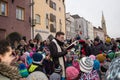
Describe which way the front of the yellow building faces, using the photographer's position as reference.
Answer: facing the viewer and to the right of the viewer

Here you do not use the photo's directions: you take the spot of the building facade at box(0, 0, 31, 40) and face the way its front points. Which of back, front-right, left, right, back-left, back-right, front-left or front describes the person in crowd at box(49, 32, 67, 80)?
front-right

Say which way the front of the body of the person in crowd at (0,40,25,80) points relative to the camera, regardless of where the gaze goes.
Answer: to the viewer's right

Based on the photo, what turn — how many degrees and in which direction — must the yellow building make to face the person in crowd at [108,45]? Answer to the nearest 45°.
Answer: approximately 45° to its right

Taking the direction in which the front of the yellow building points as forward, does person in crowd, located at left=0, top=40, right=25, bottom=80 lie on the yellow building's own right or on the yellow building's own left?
on the yellow building's own right

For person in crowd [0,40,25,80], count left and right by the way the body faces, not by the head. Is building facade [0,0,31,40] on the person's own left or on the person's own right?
on the person's own left
